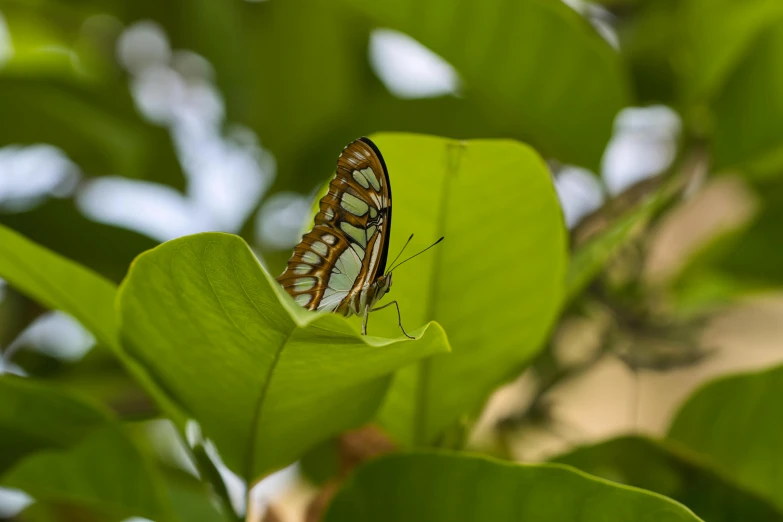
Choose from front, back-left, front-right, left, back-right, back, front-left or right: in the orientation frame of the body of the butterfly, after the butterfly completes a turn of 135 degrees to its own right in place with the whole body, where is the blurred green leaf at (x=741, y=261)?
back

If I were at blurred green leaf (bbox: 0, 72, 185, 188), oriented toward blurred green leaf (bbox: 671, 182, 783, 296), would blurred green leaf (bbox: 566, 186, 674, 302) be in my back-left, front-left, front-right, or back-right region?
front-right

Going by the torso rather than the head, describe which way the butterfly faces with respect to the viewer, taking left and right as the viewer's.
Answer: facing to the right of the viewer
